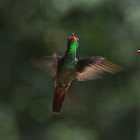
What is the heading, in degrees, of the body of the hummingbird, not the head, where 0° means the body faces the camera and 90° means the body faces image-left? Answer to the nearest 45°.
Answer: approximately 0°
